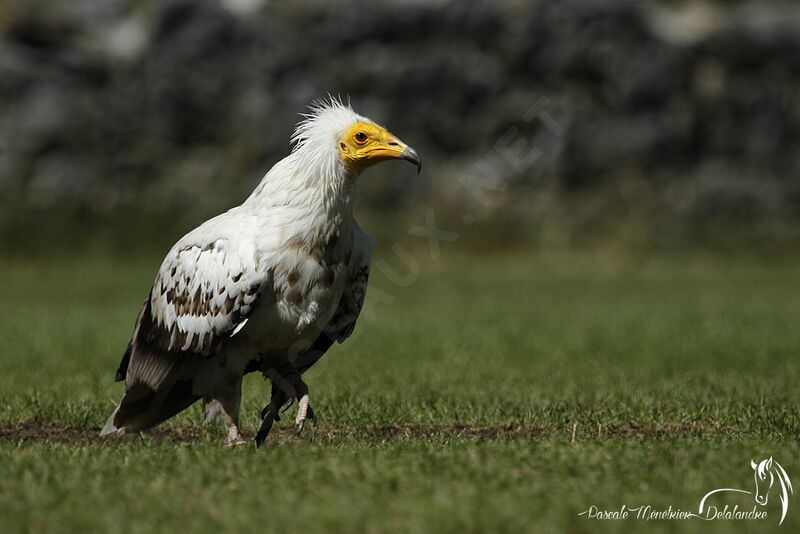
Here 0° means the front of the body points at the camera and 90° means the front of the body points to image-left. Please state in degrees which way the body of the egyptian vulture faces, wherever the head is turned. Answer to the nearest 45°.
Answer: approximately 315°
